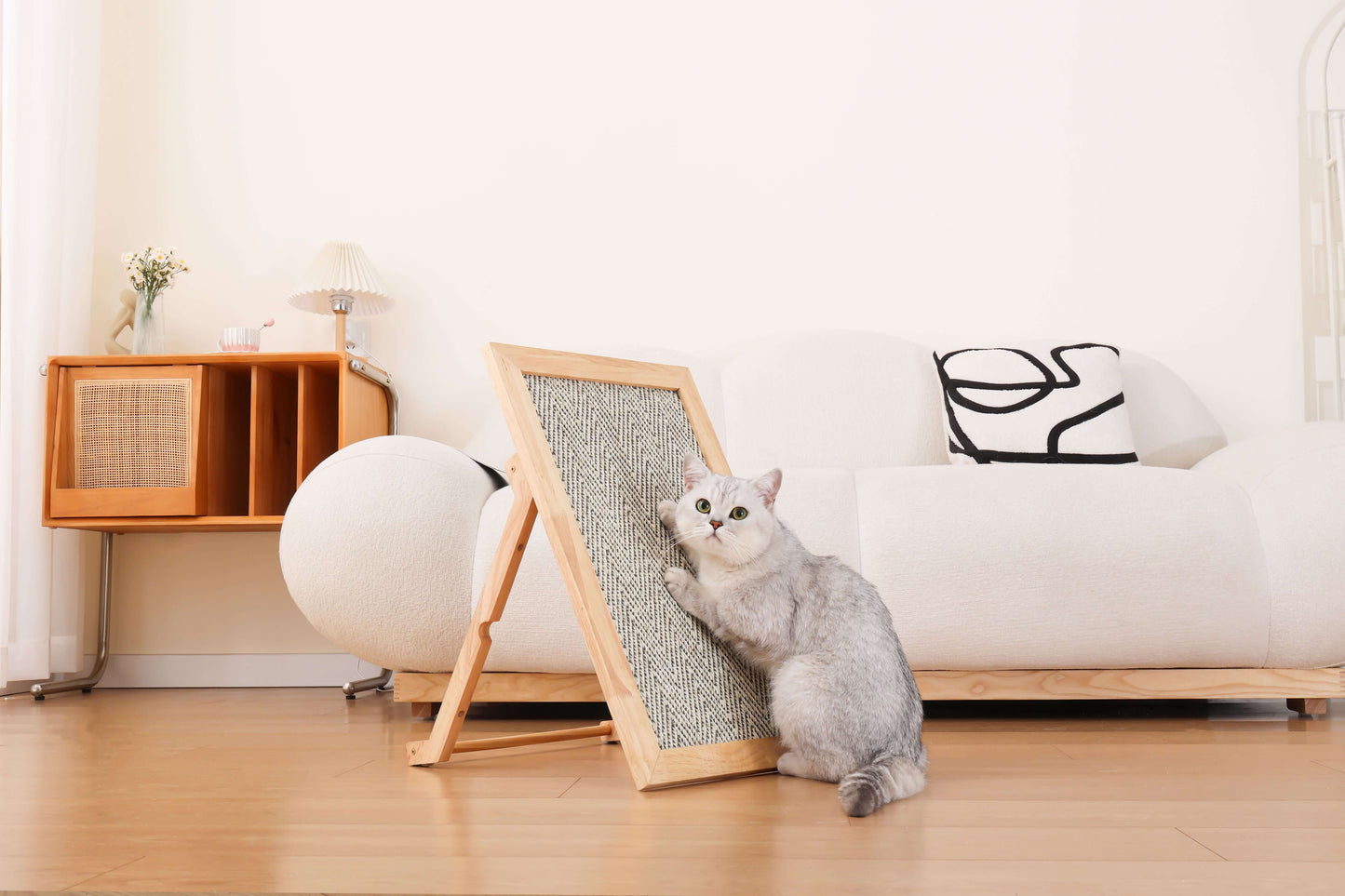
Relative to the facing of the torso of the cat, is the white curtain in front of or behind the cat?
in front

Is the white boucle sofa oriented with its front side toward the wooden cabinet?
no

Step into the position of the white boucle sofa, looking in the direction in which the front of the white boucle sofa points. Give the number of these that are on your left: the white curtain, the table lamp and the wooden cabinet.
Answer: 0

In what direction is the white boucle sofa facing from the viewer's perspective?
toward the camera

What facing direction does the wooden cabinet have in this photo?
toward the camera

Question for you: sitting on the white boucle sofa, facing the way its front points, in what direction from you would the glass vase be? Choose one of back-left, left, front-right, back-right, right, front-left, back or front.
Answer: right

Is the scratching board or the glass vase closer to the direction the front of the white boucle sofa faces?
the scratching board

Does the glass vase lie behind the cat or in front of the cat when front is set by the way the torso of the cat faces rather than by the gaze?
in front

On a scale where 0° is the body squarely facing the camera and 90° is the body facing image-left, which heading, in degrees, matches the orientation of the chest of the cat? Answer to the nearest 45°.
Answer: approximately 90°

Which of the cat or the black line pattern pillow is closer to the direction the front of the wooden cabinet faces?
the cat

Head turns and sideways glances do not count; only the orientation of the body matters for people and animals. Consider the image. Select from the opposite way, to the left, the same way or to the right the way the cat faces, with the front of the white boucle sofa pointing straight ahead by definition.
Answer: to the right

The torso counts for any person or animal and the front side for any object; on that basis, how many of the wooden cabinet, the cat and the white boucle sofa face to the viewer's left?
1

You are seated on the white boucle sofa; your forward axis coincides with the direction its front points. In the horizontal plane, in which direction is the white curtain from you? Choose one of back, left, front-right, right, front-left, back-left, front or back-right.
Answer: right

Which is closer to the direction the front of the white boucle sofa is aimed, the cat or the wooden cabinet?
the cat
